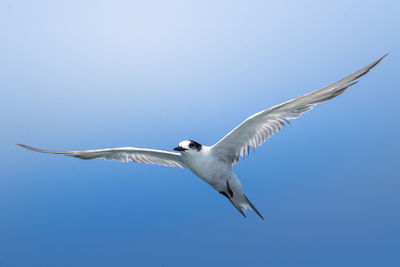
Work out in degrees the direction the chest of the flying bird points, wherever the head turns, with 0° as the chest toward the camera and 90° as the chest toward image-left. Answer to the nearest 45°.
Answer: approximately 45°
